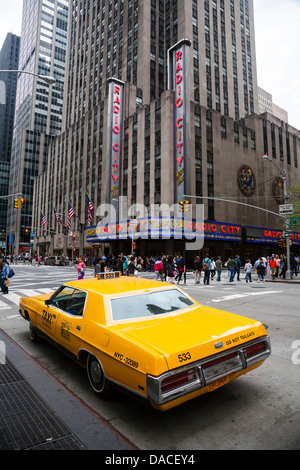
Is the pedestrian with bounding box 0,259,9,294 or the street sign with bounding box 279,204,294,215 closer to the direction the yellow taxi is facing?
the pedestrian

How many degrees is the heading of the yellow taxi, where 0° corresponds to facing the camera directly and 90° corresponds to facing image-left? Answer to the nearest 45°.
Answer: approximately 135°

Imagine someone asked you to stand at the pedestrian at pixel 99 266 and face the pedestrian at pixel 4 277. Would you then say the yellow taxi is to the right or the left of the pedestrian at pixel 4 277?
left

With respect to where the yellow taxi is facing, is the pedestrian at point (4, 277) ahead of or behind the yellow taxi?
ahead

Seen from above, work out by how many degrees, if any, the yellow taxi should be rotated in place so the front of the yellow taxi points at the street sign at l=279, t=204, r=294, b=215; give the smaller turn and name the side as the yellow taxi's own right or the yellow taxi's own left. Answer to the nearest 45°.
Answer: approximately 90° to the yellow taxi's own right

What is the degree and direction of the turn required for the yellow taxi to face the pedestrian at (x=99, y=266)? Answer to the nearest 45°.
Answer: approximately 45° to its right
